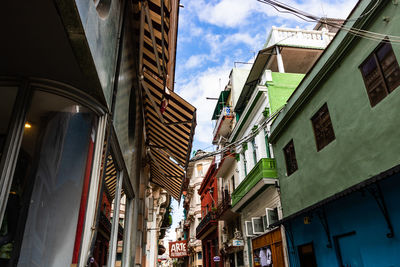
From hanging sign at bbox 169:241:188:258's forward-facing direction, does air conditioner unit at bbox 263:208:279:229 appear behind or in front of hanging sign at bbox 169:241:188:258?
in front

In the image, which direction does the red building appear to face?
to the viewer's left

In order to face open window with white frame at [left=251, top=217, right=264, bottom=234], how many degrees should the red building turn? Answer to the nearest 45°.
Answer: approximately 90° to its left

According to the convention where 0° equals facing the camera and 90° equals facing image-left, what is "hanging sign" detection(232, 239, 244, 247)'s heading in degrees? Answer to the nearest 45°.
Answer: approximately 0°

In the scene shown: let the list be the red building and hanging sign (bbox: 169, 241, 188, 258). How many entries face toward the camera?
1

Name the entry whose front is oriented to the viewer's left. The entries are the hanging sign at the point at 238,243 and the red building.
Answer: the red building

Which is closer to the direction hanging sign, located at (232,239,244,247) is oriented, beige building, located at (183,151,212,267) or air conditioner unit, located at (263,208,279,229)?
the air conditioner unit

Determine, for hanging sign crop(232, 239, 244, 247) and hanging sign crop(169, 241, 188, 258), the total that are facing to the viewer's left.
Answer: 0

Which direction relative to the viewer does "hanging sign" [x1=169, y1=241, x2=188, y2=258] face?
toward the camera

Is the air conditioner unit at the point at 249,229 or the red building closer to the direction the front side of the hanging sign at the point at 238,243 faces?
the air conditioner unit

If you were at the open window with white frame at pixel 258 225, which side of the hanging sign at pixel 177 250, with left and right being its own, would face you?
front

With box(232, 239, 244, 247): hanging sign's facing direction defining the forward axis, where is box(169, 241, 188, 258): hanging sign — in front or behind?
behind

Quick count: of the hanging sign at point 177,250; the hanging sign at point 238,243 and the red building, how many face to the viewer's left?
1

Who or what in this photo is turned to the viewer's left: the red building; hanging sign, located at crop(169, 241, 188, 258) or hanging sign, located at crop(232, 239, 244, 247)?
the red building

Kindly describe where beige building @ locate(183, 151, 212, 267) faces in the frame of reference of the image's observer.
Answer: facing the viewer and to the left of the viewer
